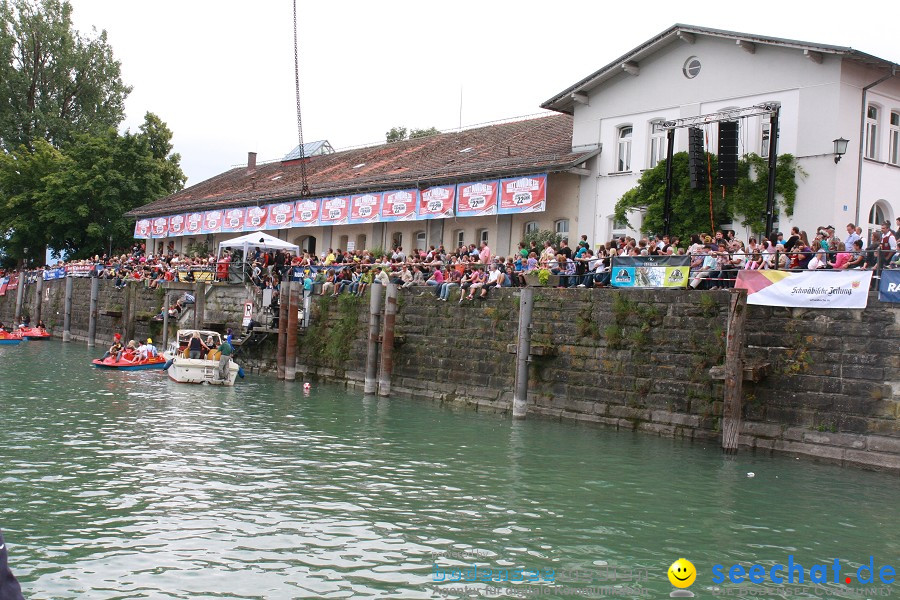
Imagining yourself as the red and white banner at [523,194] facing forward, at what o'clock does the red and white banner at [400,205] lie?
the red and white banner at [400,205] is roughly at 3 o'clock from the red and white banner at [523,194].

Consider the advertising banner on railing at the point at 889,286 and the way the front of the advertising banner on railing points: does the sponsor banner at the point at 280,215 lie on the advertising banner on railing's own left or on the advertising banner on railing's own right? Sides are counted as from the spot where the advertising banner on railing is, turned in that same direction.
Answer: on the advertising banner on railing's own right

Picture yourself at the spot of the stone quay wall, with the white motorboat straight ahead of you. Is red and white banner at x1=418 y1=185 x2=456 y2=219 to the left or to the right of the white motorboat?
right

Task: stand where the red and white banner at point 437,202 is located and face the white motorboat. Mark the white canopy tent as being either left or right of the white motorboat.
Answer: right

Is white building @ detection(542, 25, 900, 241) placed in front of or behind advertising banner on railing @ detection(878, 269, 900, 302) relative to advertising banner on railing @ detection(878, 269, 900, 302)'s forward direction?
behind

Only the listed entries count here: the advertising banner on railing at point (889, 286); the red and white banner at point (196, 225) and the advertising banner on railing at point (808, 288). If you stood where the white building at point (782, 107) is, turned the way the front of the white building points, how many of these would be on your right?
1

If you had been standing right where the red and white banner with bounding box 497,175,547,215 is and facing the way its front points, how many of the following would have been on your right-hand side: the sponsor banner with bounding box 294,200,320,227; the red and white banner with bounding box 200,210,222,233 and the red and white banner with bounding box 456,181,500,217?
3
